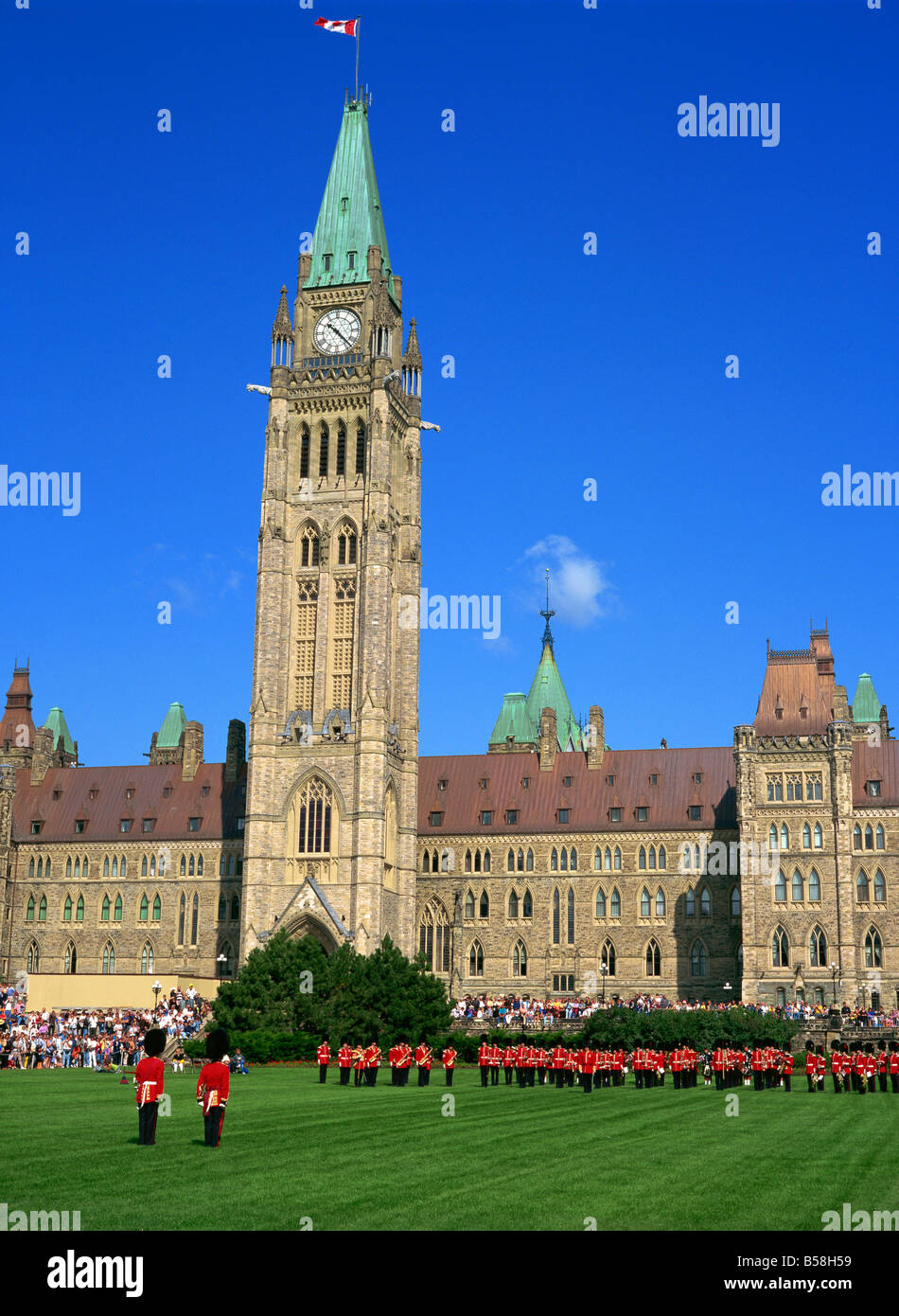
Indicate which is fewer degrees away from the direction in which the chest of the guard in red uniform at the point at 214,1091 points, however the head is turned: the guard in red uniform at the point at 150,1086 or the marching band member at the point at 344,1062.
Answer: the marching band member

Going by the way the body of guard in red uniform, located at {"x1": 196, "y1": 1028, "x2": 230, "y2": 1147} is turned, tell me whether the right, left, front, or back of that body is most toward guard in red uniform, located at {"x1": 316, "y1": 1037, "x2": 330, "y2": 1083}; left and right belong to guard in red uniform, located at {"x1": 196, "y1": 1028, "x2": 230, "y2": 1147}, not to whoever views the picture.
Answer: front

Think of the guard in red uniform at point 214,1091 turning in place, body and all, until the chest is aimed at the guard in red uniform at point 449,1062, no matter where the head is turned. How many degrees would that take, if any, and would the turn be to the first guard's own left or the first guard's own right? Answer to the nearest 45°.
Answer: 0° — they already face them

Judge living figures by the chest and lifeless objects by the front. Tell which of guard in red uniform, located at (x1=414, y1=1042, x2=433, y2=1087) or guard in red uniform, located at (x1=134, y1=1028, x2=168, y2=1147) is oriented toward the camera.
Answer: guard in red uniform, located at (x1=414, y1=1042, x2=433, y2=1087)

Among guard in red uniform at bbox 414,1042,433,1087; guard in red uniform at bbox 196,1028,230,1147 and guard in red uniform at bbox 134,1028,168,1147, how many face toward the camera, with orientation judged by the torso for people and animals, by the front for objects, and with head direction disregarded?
1

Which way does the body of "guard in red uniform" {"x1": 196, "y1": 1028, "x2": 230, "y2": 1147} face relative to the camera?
away from the camera

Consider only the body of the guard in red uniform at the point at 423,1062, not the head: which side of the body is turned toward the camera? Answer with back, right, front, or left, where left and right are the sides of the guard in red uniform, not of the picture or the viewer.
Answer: front

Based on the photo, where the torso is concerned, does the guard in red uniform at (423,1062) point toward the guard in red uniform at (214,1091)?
yes

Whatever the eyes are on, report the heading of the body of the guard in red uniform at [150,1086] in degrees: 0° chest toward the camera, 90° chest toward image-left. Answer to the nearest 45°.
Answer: approximately 225°

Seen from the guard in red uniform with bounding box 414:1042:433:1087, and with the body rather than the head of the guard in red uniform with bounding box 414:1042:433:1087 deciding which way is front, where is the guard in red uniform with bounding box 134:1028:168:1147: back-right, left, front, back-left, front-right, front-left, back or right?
front

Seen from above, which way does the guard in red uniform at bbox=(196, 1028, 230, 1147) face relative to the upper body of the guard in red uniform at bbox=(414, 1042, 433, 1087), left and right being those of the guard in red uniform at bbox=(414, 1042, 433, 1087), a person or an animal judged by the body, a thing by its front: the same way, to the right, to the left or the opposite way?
the opposite way

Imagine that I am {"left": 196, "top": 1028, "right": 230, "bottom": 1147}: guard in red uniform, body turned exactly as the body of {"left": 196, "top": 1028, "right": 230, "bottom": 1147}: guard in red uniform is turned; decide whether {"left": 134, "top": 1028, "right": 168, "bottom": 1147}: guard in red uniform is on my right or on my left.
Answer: on my left

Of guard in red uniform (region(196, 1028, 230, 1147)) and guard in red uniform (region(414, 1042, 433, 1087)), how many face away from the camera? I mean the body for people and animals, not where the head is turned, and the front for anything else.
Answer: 1

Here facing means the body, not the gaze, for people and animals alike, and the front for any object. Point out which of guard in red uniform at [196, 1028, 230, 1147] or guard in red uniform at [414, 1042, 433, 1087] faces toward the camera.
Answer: guard in red uniform at [414, 1042, 433, 1087]
